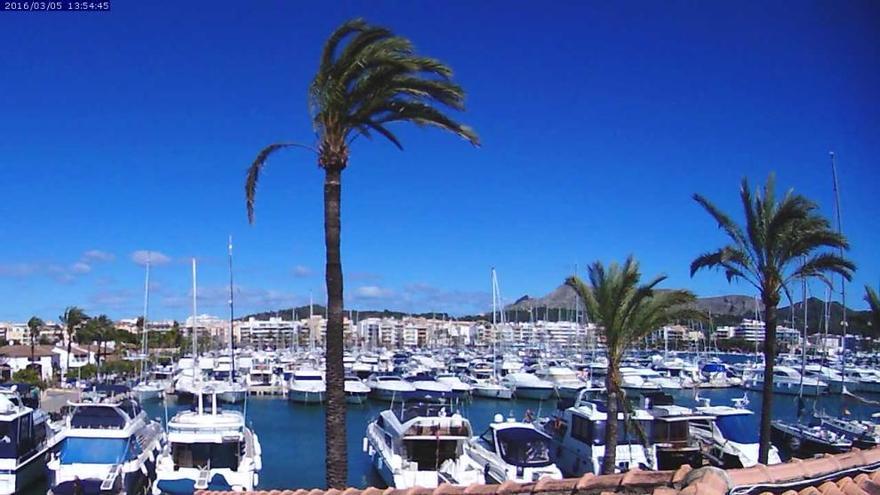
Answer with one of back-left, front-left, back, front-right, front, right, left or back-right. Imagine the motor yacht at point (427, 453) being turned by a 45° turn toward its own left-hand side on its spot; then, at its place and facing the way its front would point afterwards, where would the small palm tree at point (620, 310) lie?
back-left

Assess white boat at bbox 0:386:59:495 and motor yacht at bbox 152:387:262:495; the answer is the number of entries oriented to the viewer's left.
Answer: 0

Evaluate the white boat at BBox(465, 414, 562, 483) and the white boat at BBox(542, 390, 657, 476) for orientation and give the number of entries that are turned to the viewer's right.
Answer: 0
